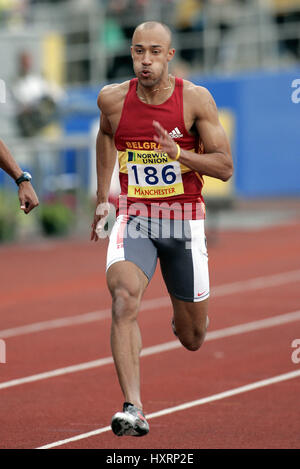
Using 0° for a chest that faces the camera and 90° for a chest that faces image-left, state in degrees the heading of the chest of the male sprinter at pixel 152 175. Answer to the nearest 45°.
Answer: approximately 0°
